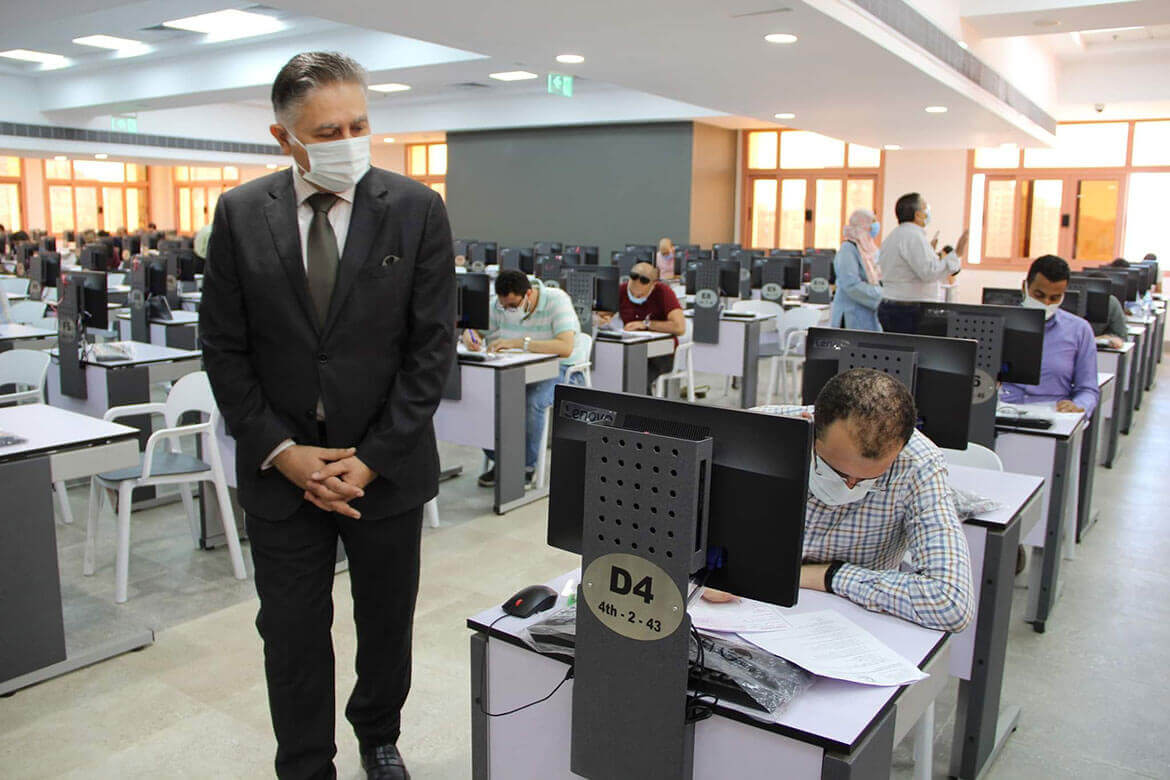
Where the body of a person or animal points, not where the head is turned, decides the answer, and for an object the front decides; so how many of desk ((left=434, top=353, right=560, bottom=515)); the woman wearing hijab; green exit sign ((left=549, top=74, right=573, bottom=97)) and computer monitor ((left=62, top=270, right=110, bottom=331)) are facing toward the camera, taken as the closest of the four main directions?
1

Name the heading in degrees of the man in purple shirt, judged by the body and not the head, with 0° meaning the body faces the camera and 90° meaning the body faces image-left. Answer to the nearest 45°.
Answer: approximately 45°

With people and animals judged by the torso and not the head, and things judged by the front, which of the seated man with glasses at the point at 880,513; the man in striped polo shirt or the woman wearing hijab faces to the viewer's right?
the woman wearing hijab

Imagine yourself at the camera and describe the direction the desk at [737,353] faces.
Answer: facing away from the viewer and to the right of the viewer

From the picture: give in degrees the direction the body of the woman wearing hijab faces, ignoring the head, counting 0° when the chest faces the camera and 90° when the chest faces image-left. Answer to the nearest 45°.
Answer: approximately 270°

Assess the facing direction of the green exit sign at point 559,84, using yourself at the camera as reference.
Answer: facing the viewer

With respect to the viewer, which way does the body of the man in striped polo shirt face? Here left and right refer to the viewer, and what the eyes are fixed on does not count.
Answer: facing the viewer and to the left of the viewer

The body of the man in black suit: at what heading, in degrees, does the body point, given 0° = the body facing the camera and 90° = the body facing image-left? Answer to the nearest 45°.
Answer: approximately 0°

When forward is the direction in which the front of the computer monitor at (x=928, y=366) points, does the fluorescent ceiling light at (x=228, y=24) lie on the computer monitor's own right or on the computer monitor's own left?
on the computer monitor's own left

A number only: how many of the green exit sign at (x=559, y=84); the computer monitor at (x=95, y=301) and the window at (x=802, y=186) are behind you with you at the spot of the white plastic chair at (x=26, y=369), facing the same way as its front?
3

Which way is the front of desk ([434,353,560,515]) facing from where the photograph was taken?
facing away from the viewer and to the right of the viewer

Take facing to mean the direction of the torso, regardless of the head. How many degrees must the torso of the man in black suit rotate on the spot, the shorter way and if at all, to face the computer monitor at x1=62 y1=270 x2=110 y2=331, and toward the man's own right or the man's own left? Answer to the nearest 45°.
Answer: approximately 180°

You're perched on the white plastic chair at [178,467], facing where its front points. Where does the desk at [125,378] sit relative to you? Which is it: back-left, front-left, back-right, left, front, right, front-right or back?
back-right

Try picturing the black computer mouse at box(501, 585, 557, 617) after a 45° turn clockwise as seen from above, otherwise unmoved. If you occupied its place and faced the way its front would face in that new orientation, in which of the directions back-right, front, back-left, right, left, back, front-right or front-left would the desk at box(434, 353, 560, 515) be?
right

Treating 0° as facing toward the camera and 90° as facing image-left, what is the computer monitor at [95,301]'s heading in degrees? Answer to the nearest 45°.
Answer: approximately 225°
